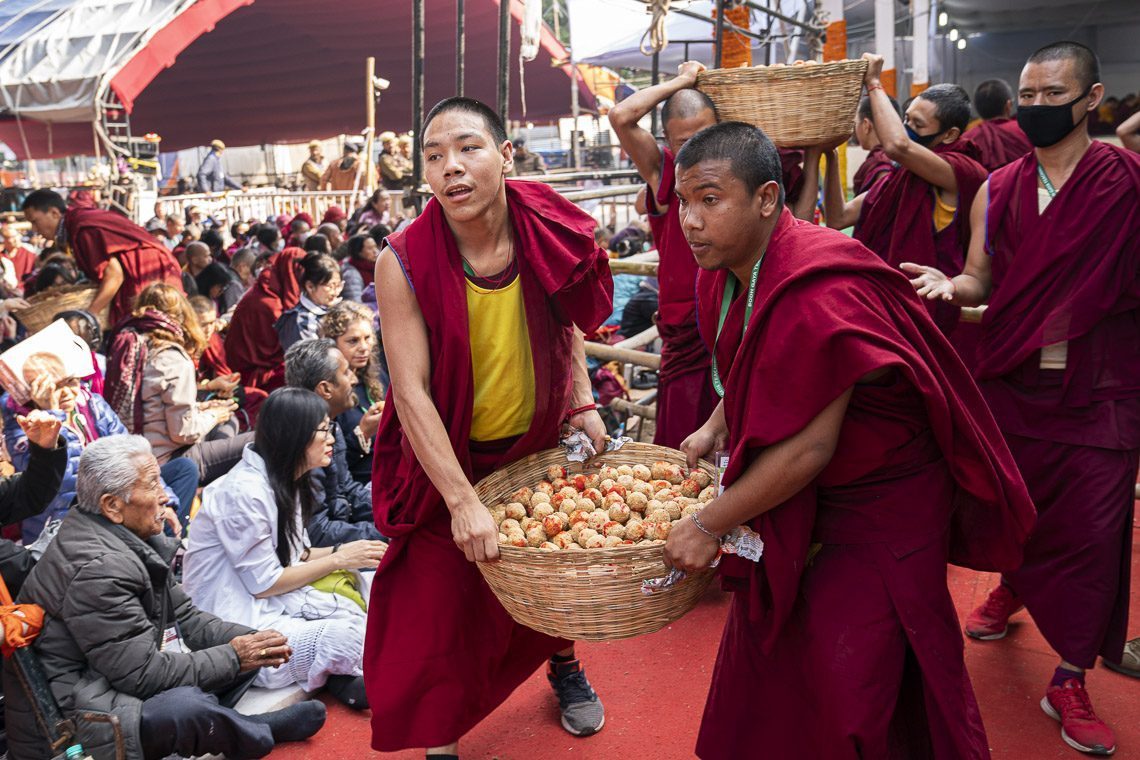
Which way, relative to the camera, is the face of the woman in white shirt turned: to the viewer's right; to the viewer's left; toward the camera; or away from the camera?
to the viewer's right

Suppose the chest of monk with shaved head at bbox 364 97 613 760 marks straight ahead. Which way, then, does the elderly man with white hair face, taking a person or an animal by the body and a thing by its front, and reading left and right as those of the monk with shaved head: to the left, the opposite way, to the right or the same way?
to the left

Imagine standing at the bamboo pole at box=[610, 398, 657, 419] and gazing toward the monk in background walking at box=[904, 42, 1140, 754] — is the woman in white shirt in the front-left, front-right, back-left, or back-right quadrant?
front-right

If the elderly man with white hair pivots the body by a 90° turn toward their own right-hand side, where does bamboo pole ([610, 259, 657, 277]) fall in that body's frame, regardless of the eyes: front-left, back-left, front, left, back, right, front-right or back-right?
back-left

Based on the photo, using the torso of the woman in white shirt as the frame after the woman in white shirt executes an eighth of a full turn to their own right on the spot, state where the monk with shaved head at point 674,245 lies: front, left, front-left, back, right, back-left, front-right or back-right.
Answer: front-left

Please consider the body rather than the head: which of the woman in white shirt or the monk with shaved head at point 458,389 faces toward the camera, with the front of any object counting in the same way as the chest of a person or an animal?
the monk with shaved head

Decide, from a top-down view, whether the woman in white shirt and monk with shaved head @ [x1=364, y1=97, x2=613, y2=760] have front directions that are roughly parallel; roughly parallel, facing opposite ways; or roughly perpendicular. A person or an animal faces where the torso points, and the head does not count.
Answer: roughly perpendicular

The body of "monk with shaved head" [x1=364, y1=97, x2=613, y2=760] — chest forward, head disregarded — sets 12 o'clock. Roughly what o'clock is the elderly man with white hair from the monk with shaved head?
The elderly man with white hair is roughly at 3 o'clock from the monk with shaved head.

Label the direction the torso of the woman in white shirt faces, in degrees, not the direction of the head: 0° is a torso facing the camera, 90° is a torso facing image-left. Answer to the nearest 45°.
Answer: approximately 270°

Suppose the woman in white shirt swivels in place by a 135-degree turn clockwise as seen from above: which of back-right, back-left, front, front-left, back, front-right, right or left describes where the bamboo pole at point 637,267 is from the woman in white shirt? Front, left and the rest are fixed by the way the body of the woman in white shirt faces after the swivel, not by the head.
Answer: back

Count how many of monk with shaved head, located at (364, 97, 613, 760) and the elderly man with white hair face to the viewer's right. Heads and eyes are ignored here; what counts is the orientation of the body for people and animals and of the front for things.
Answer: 1

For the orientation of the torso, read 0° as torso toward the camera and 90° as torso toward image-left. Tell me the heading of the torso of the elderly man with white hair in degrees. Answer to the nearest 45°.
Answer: approximately 270°

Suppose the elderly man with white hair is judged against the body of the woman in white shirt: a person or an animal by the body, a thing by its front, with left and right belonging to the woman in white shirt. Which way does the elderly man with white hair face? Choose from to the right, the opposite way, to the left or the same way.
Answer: the same way

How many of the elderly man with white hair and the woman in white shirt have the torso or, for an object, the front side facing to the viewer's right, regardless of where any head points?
2

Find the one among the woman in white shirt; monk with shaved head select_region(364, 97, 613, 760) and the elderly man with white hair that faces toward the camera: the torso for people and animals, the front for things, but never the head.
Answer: the monk with shaved head

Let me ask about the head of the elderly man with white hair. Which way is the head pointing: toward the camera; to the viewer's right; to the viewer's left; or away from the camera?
to the viewer's right

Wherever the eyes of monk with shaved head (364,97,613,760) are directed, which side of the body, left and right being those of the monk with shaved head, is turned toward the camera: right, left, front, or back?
front
